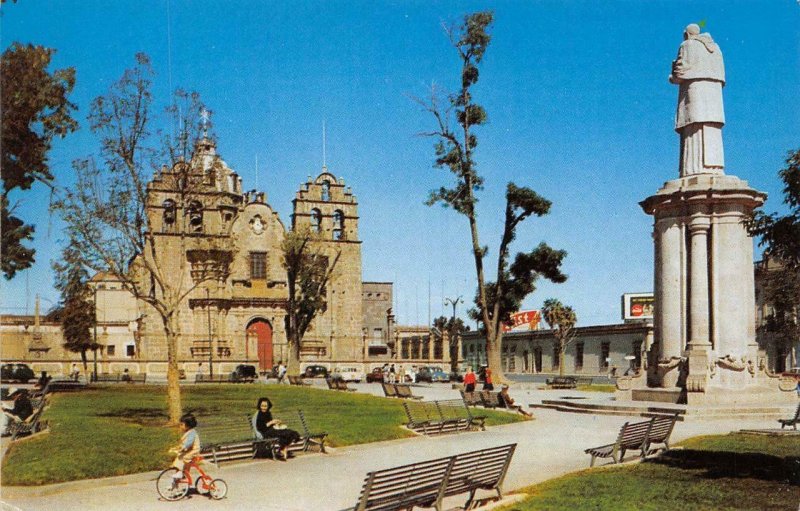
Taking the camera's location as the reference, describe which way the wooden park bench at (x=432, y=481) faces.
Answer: facing away from the viewer and to the left of the viewer

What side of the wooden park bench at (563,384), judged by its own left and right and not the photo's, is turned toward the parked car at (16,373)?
right

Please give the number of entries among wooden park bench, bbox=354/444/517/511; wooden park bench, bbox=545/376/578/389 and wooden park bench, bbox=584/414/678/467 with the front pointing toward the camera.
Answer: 1

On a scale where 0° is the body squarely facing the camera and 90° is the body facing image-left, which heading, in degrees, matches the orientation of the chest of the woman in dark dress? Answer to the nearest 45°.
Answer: approximately 315°

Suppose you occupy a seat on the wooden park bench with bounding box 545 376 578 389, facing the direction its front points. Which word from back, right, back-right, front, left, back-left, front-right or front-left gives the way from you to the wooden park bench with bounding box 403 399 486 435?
front

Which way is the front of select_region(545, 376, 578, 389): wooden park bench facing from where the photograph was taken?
facing the viewer

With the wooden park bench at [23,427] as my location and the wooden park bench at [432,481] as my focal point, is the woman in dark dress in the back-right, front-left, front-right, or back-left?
front-left

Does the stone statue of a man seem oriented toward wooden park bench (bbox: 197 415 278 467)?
no

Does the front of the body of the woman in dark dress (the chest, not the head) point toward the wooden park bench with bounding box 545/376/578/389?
no
